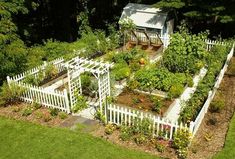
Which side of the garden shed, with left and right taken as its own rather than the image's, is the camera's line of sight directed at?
front

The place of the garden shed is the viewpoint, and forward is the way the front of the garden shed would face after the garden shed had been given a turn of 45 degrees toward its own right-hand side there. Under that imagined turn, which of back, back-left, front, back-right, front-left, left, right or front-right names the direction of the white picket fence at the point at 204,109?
front-left

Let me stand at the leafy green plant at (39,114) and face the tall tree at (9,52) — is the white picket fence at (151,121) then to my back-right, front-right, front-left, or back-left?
back-right

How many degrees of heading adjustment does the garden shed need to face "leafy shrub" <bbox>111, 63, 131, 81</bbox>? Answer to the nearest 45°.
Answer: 0° — it already faces it

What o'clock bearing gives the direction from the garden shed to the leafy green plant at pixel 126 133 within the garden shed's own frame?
The leafy green plant is roughly at 12 o'clock from the garden shed.

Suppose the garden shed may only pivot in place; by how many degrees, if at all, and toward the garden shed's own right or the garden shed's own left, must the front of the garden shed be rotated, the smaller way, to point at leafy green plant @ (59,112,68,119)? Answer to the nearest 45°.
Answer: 0° — it already faces it

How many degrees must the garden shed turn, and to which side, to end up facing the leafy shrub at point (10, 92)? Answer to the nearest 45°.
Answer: approximately 45° to its right

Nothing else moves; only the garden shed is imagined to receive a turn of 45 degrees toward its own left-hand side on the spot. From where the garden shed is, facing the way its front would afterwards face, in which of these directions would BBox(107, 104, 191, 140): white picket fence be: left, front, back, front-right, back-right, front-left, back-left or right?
front-right

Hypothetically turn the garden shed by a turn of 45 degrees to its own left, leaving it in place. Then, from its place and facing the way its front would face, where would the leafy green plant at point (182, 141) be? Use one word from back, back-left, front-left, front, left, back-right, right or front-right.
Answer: front-right

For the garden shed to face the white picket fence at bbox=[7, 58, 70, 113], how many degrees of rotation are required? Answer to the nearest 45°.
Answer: approximately 45° to its right

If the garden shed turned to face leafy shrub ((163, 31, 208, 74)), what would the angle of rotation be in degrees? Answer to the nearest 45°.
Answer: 0° — it already faces it

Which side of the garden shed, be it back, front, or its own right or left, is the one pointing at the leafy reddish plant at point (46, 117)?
front

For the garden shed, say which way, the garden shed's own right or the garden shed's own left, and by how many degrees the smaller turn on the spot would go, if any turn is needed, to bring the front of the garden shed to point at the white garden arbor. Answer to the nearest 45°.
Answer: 0° — it already faces it

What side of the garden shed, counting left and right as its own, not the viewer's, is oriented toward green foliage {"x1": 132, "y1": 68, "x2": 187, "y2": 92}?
front

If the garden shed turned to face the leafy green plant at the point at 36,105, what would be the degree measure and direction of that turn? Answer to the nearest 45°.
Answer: approximately 45° to its right
